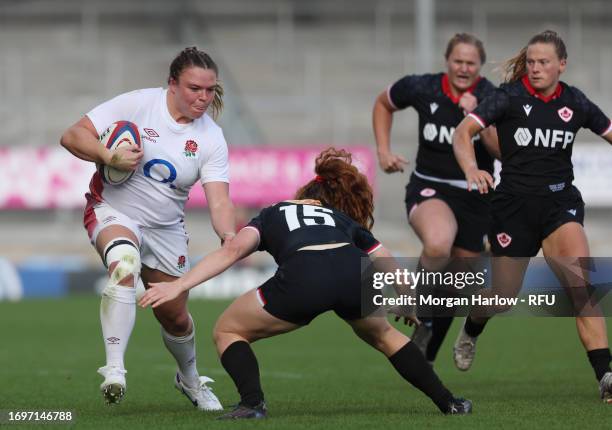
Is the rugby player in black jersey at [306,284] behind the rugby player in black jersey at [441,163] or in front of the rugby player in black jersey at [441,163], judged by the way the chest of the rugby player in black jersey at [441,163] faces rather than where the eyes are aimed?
in front

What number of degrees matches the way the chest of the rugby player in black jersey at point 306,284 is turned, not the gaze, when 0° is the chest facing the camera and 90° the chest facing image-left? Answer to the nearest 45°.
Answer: approximately 180°

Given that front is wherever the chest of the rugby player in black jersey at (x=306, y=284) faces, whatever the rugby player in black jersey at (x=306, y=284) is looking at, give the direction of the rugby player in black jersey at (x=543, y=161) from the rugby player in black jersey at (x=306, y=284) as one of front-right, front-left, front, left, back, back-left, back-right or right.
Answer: front-right

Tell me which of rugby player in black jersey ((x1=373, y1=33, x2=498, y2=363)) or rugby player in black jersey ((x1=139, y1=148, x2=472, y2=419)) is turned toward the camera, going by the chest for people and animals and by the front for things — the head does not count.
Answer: rugby player in black jersey ((x1=373, y1=33, x2=498, y2=363))

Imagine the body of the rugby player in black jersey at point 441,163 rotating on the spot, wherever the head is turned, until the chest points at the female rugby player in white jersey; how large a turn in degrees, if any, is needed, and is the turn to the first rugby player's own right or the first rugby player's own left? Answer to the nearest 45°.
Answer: approximately 45° to the first rugby player's own right

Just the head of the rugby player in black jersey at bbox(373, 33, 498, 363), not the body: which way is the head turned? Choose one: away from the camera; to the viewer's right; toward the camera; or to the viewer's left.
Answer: toward the camera

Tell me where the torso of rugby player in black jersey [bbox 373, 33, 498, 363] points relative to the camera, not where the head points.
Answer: toward the camera

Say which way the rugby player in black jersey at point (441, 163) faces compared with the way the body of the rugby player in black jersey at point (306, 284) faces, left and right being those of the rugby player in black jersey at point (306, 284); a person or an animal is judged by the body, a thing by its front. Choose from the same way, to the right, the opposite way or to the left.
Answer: the opposite way

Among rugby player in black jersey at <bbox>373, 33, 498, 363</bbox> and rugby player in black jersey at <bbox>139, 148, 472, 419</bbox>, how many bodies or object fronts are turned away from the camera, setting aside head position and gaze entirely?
1

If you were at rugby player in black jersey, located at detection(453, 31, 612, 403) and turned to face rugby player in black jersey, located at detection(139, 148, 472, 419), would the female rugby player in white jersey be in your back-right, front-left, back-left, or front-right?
front-right

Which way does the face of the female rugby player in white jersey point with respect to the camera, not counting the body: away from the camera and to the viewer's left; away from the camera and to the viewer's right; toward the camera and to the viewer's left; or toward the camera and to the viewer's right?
toward the camera and to the viewer's right

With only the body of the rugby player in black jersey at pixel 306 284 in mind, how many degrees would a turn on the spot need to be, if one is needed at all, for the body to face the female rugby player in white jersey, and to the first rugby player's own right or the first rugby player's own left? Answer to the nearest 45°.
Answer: approximately 45° to the first rugby player's own left

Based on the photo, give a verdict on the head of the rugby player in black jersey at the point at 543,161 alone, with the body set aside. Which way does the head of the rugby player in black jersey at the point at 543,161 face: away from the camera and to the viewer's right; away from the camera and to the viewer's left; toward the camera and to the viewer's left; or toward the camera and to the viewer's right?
toward the camera and to the viewer's left
